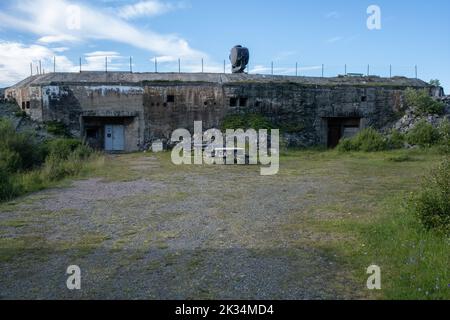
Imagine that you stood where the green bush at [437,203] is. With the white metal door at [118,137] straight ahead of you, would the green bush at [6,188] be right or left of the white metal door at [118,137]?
left

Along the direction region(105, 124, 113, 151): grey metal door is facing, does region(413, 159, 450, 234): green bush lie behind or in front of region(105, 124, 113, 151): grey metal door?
in front

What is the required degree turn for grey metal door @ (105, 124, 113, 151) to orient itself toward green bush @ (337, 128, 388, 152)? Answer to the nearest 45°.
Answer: approximately 45° to its left

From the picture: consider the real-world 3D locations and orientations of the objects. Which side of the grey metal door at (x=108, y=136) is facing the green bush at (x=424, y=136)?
left

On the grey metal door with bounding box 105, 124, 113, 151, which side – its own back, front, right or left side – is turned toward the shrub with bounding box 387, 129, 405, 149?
left

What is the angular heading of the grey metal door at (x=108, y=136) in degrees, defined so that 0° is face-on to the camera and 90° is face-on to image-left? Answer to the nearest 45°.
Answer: approximately 0°

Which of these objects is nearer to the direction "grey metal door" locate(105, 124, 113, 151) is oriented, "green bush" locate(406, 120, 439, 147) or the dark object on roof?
the green bush
